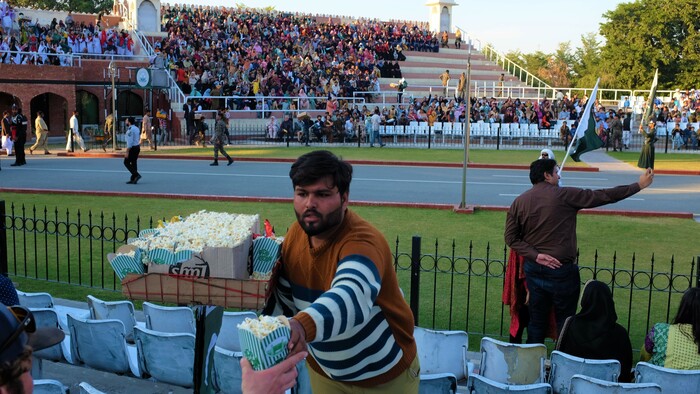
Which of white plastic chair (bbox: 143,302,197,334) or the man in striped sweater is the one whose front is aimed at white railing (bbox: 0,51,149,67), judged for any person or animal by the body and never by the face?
the white plastic chair

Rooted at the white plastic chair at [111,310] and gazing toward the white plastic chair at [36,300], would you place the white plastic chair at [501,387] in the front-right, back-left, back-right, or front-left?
back-left

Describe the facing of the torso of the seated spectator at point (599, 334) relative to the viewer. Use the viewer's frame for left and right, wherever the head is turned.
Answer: facing away from the viewer

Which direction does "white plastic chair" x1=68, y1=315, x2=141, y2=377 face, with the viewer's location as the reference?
facing away from the viewer and to the right of the viewer

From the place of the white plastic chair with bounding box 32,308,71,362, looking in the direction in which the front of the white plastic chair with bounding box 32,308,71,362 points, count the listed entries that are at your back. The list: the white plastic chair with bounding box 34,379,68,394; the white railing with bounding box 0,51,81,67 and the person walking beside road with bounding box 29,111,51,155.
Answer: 1

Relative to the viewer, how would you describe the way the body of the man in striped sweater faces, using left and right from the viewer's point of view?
facing the viewer and to the left of the viewer

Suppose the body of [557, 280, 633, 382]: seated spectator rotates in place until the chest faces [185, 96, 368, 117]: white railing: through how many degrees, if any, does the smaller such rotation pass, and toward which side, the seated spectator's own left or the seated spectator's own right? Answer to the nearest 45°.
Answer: approximately 45° to the seated spectator's own left

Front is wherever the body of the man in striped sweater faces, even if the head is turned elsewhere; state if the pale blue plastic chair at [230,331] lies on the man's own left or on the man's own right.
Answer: on the man's own right

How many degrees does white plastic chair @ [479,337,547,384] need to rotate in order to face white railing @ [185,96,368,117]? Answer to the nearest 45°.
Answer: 0° — it already faces it

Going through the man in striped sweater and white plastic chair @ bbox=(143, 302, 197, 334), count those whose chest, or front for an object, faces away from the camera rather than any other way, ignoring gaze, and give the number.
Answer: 1

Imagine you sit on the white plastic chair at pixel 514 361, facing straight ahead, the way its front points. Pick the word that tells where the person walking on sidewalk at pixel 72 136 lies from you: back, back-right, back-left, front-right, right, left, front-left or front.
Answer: front-left

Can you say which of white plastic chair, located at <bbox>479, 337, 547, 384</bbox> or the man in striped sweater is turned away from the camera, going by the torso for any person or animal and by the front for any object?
the white plastic chair

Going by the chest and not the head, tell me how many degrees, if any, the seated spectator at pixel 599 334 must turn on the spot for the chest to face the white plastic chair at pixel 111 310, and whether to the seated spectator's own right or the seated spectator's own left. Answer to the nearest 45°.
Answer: approximately 90° to the seated spectator's own left

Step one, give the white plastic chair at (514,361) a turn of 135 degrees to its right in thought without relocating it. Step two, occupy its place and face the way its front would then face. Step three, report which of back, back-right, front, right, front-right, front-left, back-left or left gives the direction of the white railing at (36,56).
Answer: back

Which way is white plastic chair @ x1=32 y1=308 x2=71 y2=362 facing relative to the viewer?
away from the camera

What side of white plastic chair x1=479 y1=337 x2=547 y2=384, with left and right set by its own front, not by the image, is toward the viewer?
back

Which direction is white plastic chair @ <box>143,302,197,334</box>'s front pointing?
away from the camera

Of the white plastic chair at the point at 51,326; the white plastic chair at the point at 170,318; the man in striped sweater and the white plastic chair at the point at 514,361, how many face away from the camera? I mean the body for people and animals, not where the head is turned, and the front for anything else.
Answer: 3

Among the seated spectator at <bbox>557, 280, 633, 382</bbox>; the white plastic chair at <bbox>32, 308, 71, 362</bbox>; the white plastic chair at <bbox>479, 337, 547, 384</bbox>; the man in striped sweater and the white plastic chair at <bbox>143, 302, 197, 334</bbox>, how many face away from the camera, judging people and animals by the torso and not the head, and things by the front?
4
